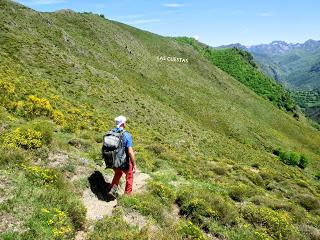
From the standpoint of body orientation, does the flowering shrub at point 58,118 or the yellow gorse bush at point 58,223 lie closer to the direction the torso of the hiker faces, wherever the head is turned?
the flowering shrub

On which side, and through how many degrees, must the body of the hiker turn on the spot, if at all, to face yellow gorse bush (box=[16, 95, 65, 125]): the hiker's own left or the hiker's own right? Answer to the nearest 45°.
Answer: approximately 90° to the hiker's own left

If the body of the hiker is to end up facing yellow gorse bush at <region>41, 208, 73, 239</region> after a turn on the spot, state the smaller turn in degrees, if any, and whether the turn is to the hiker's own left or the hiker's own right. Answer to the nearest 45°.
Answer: approximately 180°

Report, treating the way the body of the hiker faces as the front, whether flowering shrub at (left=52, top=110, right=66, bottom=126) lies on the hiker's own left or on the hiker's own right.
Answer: on the hiker's own left

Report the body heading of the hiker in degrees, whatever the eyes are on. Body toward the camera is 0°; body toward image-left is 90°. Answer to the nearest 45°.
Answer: approximately 225°

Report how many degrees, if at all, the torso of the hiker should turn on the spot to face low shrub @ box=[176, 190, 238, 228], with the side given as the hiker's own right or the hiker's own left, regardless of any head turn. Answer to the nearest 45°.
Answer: approximately 45° to the hiker's own right
